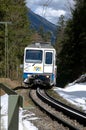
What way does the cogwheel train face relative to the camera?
toward the camera
